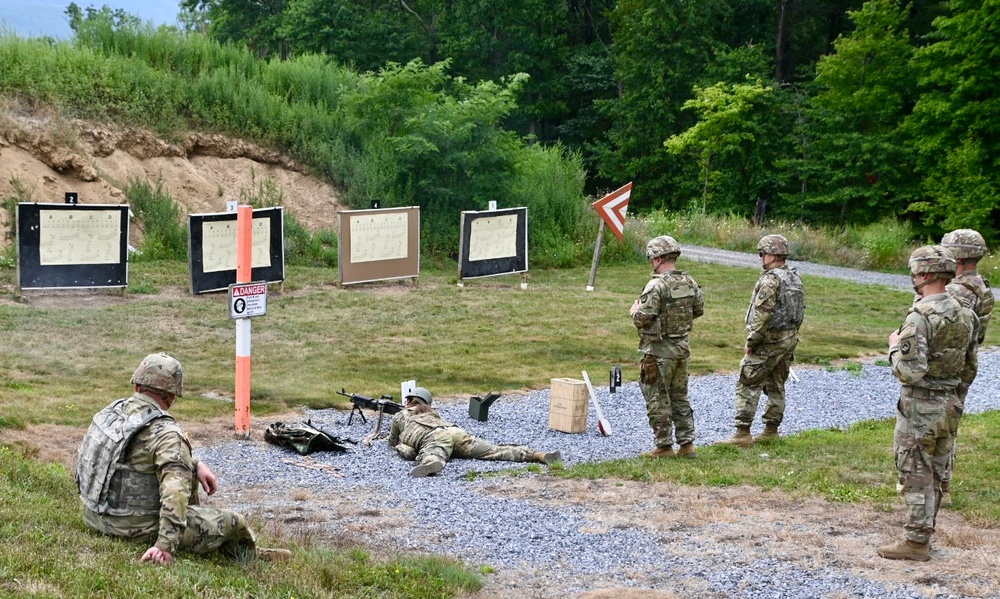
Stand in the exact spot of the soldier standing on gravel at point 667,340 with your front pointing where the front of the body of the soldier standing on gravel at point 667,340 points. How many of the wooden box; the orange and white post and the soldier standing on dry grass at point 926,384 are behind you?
1

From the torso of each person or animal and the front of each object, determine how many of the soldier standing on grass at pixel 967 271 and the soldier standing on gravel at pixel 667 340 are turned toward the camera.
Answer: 0

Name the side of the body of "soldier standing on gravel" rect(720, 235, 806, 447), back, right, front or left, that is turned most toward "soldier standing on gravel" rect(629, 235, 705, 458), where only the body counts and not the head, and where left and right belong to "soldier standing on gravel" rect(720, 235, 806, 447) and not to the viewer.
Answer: left

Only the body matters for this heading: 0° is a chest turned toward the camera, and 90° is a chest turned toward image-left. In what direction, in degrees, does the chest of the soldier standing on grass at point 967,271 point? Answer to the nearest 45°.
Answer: approximately 135°

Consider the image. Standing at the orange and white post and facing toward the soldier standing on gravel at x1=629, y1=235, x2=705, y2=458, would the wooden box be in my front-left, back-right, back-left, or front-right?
front-left

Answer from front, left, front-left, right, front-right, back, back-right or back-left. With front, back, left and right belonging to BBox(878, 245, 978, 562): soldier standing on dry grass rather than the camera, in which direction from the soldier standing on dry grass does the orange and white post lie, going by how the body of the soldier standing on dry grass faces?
front-left

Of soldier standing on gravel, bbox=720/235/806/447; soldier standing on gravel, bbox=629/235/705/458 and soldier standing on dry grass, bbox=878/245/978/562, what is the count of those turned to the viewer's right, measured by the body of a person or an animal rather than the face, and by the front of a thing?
0

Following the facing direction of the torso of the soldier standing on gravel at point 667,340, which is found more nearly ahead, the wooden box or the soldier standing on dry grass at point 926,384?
the wooden box

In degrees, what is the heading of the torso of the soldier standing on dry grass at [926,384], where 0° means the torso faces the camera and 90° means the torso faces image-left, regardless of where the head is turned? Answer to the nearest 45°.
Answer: approximately 135°

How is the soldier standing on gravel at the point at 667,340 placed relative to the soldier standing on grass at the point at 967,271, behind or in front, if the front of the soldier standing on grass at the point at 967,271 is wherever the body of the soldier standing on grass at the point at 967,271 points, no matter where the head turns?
in front

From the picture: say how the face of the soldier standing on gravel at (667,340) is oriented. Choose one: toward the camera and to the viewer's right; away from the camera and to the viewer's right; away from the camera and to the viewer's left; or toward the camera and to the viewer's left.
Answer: away from the camera and to the viewer's left

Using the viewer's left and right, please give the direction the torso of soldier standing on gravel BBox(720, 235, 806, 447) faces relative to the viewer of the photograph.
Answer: facing away from the viewer and to the left of the viewer

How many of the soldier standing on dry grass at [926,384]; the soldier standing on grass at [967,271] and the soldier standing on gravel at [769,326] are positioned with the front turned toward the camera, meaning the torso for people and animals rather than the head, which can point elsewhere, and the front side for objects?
0

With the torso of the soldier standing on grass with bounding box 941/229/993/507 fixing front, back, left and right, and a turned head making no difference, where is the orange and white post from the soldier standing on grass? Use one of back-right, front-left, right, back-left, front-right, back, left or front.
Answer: front-left

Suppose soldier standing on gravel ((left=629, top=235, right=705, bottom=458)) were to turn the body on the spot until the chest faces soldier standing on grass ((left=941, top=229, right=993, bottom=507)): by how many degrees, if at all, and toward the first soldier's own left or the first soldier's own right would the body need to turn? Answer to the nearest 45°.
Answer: approximately 135° to the first soldier's own right

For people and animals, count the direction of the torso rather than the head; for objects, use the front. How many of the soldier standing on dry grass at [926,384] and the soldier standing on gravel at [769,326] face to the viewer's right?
0
